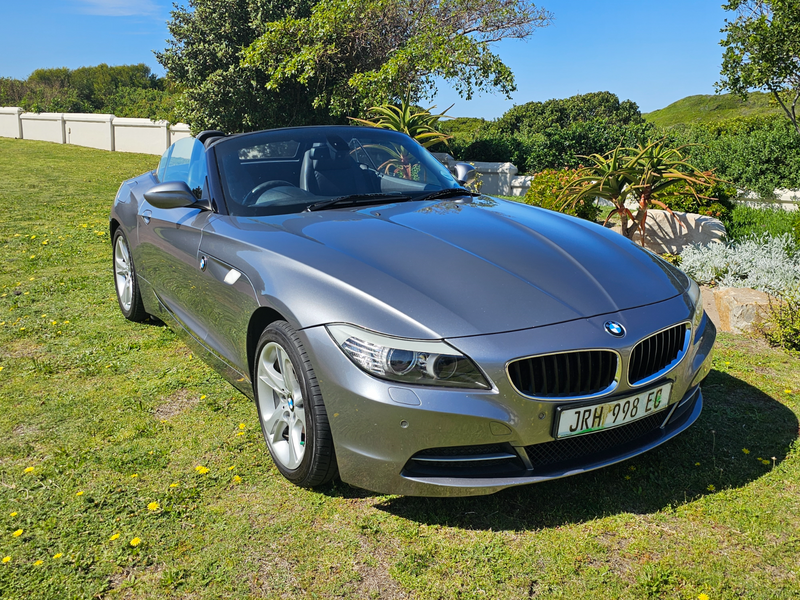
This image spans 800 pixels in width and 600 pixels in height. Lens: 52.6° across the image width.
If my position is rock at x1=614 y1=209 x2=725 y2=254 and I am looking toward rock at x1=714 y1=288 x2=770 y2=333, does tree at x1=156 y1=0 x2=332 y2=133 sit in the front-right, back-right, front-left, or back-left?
back-right

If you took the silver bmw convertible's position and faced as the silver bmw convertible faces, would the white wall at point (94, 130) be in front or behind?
behind

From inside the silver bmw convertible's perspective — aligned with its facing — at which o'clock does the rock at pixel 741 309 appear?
The rock is roughly at 9 o'clock from the silver bmw convertible.

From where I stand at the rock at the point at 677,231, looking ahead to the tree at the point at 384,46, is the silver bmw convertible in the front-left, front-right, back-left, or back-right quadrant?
back-left

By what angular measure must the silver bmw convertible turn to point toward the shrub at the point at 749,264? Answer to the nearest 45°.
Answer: approximately 90° to its left

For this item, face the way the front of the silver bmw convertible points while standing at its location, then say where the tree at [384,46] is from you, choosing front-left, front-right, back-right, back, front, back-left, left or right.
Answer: back-left

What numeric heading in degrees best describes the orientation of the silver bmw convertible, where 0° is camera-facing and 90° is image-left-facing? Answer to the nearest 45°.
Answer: approximately 315°

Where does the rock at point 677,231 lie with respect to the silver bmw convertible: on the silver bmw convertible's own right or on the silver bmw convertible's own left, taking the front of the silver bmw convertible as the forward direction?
on the silver bmw convertible's own left

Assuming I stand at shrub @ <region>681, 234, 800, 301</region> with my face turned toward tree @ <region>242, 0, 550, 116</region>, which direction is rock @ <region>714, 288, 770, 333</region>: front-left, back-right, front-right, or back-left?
back-left
